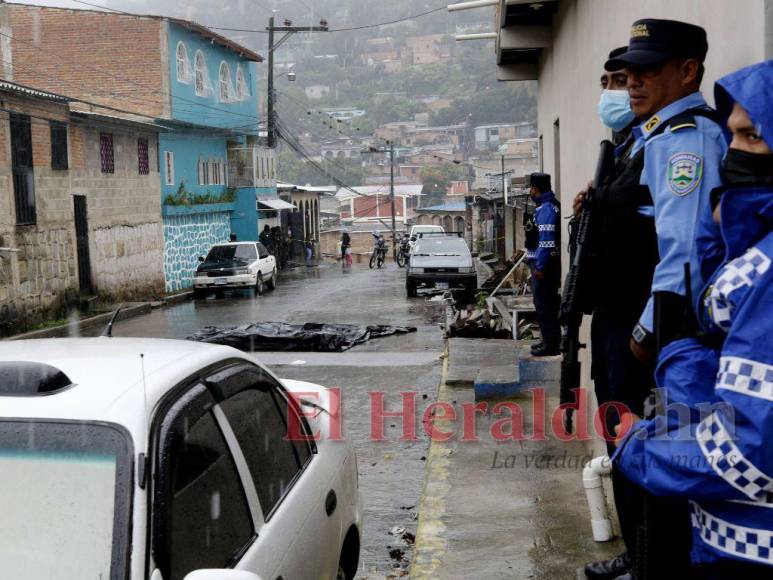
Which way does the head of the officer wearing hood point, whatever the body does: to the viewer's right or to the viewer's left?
to the viewer's left

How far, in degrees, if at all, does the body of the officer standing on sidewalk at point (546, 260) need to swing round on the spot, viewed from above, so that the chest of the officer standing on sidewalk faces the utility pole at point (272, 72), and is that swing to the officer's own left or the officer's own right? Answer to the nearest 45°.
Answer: approximately 90° to the officer's own right

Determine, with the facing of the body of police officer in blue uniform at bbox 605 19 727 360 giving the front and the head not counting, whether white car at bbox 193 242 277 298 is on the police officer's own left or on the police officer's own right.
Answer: on the police officer's own right

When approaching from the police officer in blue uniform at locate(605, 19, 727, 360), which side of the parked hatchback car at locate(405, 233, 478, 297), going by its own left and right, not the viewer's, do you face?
front

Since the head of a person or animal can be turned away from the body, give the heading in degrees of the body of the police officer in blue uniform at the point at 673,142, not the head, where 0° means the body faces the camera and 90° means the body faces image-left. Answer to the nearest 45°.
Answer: approximately 90°

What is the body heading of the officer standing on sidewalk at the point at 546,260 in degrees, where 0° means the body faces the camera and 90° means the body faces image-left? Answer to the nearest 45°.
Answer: approximately 90°

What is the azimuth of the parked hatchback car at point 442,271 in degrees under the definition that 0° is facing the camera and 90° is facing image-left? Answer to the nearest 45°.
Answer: approximately 0°
